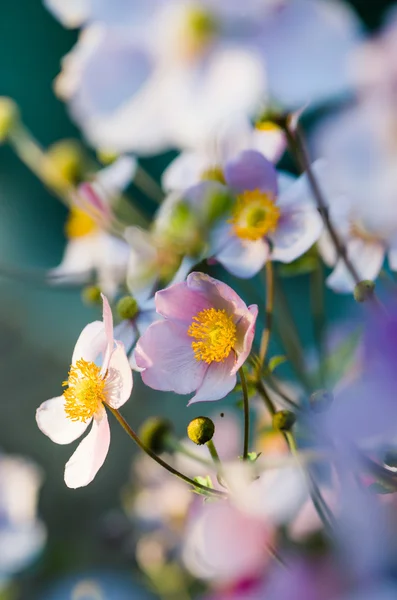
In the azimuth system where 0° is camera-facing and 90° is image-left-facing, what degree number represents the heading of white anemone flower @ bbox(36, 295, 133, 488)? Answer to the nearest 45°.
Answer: approximately 45°
